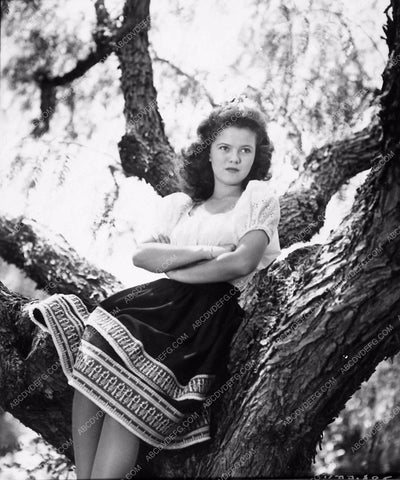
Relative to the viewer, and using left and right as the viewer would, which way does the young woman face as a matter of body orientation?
facing the viewer and to the left of the viewer
